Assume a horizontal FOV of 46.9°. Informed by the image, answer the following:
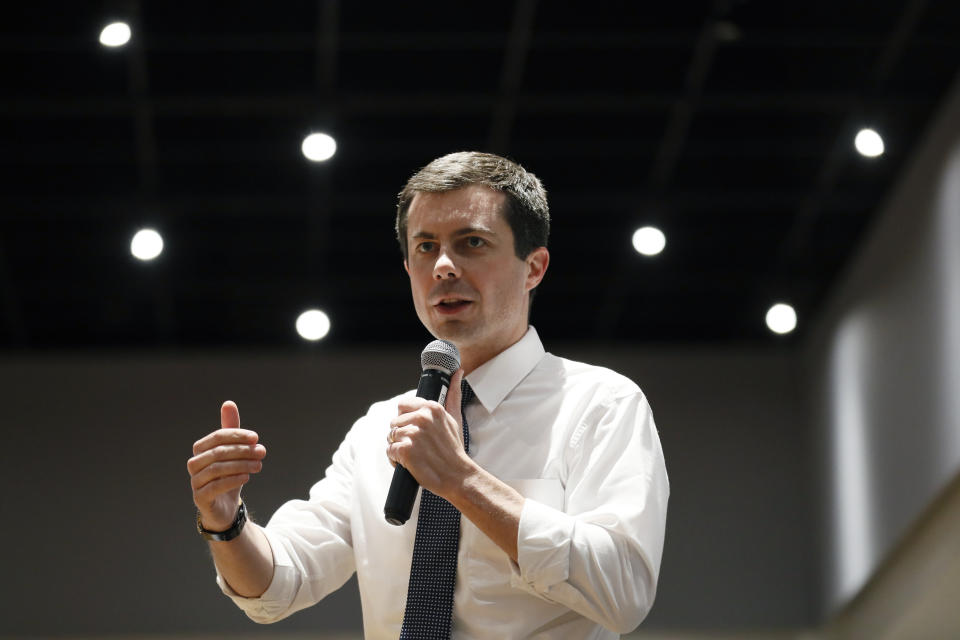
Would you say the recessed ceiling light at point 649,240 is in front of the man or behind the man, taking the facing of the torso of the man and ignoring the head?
behind

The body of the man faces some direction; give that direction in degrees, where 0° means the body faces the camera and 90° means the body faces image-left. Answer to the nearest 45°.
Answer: approximately 45°

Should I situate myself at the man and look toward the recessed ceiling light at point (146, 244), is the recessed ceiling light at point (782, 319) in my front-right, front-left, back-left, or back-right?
front-right

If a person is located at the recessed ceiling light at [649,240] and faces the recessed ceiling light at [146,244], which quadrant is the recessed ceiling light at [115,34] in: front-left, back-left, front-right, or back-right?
front-left

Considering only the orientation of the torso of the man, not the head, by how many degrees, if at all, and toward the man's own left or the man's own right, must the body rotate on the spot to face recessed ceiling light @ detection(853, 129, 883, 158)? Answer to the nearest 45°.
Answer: approximately 180°

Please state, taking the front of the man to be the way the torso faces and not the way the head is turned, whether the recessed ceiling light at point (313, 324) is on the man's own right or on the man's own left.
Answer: on the man's own right

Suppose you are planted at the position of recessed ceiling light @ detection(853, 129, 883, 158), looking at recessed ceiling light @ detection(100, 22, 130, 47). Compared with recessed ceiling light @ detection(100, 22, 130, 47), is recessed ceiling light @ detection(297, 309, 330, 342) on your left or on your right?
right

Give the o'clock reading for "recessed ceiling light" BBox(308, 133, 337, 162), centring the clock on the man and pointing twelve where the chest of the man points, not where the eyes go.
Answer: The recessed ceiling light is roughly at 4 o'clock from the man.
